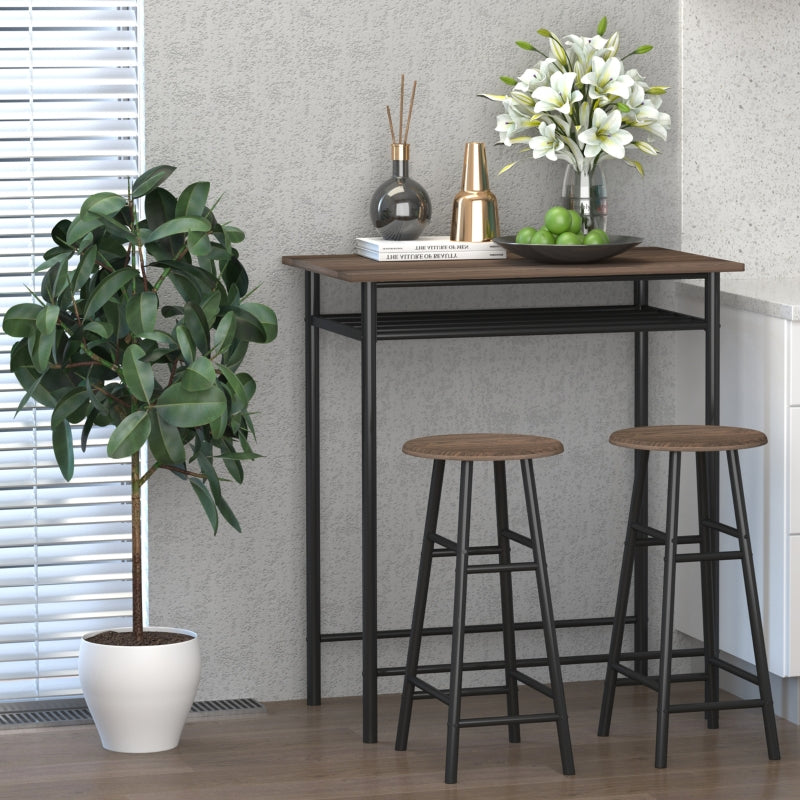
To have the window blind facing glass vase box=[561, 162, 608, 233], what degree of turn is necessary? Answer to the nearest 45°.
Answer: approximately 90° to its left

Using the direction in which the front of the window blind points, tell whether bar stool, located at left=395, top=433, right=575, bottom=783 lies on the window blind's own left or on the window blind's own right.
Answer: on the window blind's own left

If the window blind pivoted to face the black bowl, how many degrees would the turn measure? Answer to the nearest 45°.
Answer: approximately 90° to its left

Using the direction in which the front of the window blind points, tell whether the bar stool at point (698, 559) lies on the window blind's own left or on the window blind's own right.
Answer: on the window blind's own left

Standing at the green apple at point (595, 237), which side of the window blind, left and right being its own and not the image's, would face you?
left

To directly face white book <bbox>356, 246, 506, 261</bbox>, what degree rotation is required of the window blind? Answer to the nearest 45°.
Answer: approximately 90° to its left

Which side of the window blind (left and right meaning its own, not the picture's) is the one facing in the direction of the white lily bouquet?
left

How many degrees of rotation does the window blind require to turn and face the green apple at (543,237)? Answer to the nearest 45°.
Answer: approximately 90° to its left
